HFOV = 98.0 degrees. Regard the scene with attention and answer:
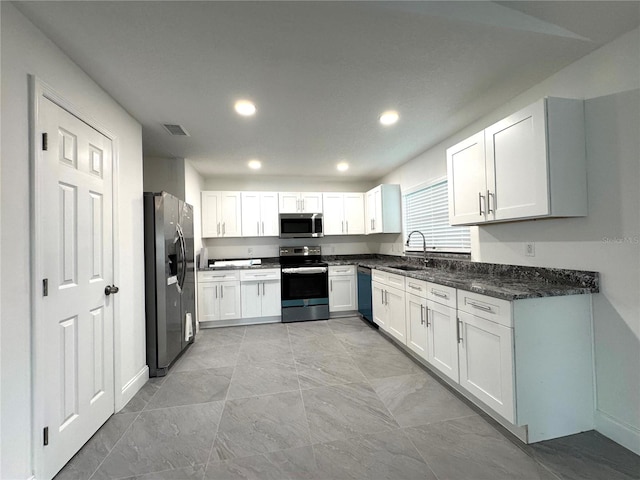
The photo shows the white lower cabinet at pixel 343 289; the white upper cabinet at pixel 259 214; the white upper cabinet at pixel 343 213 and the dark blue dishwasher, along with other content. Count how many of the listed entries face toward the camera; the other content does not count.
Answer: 3

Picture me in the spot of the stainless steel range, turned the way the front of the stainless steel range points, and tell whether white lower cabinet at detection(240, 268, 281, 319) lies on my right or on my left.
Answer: on my right

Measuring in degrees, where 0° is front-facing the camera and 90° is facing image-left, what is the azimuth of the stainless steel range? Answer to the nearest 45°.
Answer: approximately 0°

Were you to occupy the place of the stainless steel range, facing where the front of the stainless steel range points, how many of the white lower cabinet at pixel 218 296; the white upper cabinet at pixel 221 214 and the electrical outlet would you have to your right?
2

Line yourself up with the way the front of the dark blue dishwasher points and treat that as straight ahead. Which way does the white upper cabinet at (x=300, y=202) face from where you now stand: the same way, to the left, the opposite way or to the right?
to the left

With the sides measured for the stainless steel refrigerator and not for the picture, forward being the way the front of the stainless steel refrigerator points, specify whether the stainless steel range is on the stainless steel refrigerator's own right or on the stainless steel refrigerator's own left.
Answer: on the stainless steel refrigerator's own left

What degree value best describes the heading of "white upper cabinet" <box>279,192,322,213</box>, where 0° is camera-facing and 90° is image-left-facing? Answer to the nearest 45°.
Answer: approximately 0°

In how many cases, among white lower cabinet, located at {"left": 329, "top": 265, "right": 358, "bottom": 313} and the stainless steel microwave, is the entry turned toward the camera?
2
